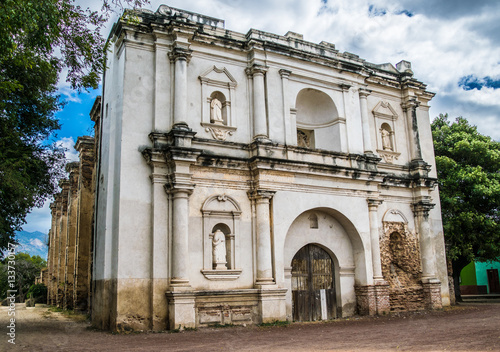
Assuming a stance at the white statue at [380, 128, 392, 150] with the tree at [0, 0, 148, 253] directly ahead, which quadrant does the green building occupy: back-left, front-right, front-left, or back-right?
back-right

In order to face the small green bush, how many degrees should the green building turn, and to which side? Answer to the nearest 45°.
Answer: approximately 45° to its right

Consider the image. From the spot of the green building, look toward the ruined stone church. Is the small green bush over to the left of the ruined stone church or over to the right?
right

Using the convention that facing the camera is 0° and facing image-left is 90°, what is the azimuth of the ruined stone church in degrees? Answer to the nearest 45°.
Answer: approximately 315°

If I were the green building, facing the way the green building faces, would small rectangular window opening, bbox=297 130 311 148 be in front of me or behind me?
in front

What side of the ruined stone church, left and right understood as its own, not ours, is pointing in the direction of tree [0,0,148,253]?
right

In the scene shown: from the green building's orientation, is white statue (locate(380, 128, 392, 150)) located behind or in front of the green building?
in front

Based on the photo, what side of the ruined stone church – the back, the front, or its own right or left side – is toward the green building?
left
